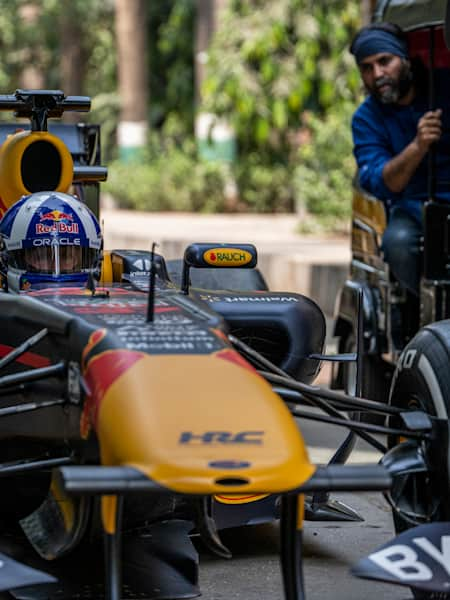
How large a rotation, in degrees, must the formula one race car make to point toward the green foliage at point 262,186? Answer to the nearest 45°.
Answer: approximately 135° to its left

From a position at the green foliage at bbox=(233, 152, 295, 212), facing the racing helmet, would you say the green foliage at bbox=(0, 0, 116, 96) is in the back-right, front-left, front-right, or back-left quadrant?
back-right

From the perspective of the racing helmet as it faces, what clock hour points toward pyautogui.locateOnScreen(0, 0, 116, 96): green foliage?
The green foliage is roughly at 6 o'clock from the racing helmet.

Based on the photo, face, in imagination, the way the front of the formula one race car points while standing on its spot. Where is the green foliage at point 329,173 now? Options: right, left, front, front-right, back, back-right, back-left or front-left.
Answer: back-left

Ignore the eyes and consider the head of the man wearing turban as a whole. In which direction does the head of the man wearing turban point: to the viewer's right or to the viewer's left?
to the viewer's left

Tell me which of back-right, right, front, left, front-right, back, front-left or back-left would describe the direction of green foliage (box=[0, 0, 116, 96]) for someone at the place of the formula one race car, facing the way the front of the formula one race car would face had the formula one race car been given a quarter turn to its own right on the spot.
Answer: back-right

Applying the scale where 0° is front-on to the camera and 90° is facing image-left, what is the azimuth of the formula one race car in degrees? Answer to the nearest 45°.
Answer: approximately 315°

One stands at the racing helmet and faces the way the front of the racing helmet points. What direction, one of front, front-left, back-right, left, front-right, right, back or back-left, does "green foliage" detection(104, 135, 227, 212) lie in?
back

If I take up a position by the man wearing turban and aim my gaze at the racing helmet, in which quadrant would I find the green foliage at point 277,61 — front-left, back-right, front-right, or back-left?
back-right

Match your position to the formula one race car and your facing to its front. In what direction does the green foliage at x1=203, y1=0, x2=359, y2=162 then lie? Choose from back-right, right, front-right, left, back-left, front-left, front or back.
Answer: back-left

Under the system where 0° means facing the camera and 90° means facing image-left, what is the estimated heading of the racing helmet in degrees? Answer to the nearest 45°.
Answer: approximately 0°

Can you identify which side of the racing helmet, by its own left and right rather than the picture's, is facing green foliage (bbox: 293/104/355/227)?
back
